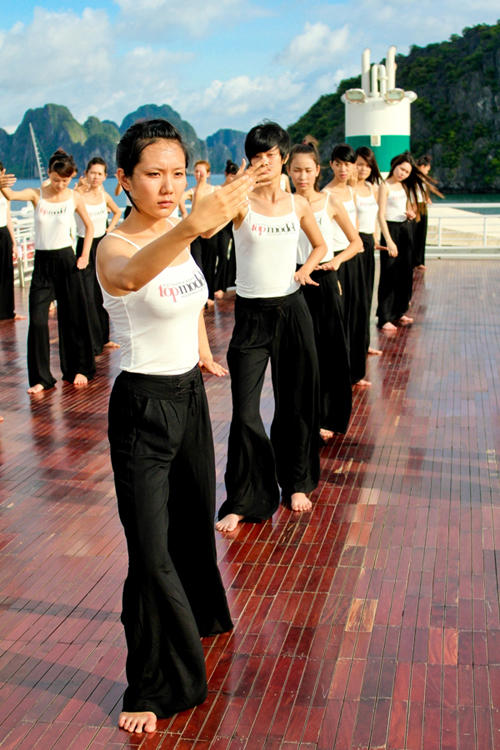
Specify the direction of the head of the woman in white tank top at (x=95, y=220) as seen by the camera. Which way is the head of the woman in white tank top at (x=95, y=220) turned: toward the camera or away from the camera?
toward the camera

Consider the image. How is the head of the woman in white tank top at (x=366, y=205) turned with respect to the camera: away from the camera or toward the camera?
toward the camera

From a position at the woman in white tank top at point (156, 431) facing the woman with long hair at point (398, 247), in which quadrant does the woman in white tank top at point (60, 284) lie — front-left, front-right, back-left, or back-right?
front-left

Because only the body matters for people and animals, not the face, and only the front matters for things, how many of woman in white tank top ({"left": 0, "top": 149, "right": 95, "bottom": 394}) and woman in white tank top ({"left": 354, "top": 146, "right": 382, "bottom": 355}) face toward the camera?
2

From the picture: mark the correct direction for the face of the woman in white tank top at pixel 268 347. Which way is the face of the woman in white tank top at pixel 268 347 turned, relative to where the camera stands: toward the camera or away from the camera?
toward the camera

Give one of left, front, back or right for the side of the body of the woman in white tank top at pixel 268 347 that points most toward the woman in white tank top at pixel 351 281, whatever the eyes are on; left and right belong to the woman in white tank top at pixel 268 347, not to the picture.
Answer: back

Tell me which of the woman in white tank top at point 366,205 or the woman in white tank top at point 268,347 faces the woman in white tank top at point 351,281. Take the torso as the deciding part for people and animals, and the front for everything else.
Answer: the woman in white tank top at point 366,205

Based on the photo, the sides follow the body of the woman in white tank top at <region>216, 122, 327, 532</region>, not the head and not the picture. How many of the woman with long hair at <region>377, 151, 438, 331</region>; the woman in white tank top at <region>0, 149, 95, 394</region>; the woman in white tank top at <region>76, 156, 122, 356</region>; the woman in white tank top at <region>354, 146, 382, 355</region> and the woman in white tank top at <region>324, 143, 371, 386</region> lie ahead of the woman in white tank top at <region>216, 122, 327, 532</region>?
0

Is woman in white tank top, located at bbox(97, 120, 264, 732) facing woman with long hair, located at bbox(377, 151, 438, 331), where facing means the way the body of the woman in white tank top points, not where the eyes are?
no

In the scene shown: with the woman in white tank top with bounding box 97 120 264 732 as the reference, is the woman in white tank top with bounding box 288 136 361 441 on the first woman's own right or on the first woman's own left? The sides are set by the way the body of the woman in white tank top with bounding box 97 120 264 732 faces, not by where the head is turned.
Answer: on the first woman's own left

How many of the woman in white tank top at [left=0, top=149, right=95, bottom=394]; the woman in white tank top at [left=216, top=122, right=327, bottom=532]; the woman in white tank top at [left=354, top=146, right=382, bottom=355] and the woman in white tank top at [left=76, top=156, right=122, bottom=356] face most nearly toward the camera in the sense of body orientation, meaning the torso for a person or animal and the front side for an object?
4

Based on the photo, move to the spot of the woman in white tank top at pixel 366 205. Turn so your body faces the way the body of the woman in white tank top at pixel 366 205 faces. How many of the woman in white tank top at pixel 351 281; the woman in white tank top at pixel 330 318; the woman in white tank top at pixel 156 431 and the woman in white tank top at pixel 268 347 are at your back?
0

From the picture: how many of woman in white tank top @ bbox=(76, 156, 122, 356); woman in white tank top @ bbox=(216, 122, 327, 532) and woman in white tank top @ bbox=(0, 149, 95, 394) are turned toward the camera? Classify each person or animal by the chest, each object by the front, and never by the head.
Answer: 3

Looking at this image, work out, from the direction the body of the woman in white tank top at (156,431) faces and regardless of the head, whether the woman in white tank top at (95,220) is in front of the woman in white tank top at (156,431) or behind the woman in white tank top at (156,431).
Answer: behind

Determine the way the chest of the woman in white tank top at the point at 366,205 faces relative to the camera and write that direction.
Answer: toward the camera

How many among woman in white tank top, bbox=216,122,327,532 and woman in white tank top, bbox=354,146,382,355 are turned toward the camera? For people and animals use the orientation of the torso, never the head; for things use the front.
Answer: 2

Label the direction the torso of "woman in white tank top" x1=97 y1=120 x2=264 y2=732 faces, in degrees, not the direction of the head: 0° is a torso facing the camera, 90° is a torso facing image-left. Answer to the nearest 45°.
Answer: approximately 315°

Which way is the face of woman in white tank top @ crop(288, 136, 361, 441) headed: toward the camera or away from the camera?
toward the camera

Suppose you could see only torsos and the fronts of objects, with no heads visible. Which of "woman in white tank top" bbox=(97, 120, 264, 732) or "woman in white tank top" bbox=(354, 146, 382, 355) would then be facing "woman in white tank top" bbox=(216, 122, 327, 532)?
"woman in white tank top" bbox=(354, 146, 382, 355)

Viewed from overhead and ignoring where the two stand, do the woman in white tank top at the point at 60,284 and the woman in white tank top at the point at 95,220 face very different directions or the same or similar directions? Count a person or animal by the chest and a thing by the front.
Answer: same or similar directions

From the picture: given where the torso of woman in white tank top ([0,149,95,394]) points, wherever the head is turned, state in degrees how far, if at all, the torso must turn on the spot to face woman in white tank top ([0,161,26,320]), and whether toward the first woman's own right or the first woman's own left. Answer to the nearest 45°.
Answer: approximately 180°

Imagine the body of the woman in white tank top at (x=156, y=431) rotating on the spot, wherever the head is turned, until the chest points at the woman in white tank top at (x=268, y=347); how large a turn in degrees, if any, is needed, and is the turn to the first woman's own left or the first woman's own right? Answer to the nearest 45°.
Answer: approximately 135° to the first woman's own left
